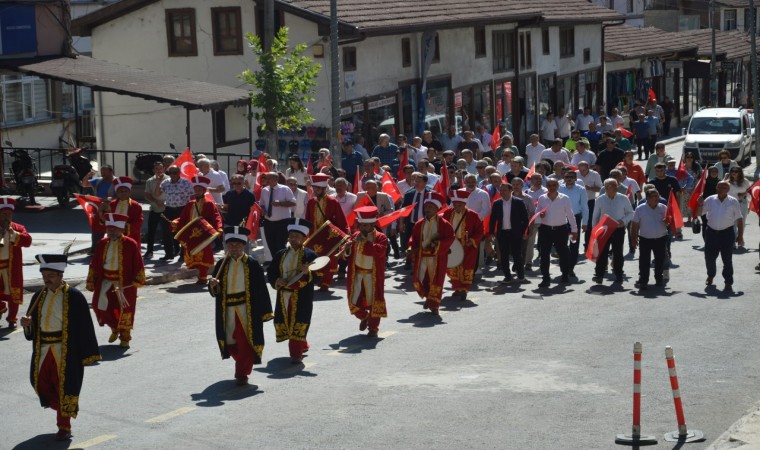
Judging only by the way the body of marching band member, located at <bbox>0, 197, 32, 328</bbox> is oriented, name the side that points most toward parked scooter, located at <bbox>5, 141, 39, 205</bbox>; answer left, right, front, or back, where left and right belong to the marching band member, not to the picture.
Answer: back

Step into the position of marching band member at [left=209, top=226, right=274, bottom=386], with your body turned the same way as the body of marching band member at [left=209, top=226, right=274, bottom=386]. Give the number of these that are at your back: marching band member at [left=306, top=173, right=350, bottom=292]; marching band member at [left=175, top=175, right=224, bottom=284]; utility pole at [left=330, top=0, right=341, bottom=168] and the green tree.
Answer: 4

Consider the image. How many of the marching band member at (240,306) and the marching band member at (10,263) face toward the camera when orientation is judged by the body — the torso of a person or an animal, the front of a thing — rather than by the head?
2

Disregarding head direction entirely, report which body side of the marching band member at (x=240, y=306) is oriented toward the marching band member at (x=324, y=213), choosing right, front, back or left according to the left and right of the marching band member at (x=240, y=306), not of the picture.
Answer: back

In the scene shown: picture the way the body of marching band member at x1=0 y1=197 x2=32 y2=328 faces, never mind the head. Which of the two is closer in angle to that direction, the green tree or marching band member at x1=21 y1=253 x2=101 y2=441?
the marching band member

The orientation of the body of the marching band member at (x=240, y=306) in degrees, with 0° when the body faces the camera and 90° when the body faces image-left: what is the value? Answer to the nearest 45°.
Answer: approximately 0°

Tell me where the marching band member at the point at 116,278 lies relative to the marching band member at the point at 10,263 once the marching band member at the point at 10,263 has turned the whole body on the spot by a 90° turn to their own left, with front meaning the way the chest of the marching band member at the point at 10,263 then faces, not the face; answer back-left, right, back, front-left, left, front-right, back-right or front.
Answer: front-right

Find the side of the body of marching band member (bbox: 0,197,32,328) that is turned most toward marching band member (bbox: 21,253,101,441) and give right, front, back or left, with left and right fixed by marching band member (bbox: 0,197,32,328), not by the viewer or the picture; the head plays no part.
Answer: front

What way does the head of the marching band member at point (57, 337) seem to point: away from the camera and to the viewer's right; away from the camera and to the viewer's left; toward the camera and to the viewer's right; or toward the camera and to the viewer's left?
toward the camera and to the viewer's left
